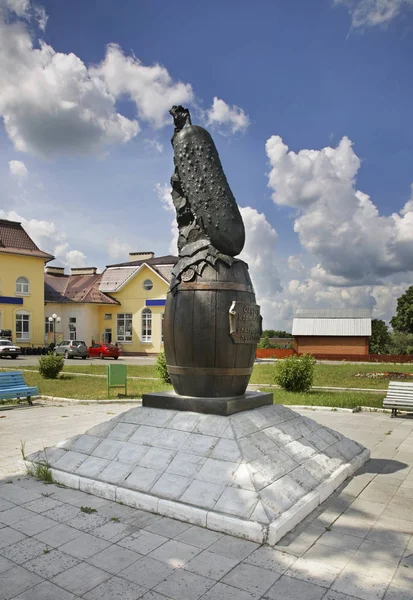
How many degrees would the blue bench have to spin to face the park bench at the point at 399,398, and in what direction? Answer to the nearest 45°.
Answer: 0° — it already faces it

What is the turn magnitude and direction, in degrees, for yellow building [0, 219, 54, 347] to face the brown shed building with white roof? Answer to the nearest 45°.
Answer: approximately 45° to its left

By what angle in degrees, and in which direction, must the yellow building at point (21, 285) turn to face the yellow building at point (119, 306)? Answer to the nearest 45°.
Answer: approximately 45° to its left

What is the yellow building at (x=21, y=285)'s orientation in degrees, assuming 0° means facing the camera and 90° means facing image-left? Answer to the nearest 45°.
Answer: approximately 315°

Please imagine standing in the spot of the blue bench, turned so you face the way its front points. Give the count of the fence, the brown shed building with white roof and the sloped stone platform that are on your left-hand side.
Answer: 2

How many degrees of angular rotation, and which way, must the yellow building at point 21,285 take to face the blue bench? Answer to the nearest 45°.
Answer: approximately 45° to its right

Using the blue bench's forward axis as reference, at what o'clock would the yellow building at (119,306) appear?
The yellow building is roughly at 8 o'clock from the blue bench.

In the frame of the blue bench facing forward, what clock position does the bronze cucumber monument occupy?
The bronze cucumber monument is roughly at 1 o'clock from the blue bench.

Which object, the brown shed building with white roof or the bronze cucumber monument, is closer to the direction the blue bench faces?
the bronze cucumber monument

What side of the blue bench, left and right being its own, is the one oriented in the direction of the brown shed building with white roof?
left
